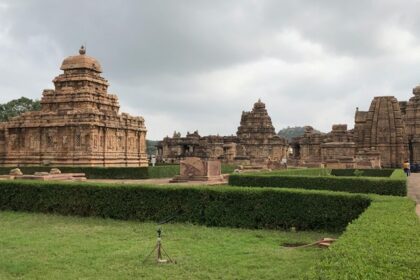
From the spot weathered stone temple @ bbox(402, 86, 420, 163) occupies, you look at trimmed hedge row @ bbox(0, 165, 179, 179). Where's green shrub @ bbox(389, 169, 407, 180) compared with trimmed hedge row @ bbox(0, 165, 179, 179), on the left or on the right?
left
